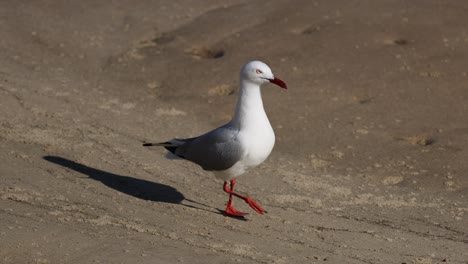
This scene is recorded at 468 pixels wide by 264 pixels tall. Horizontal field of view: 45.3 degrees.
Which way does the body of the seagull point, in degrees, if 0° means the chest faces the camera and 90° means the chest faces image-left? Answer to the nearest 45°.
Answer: approximately 270°
